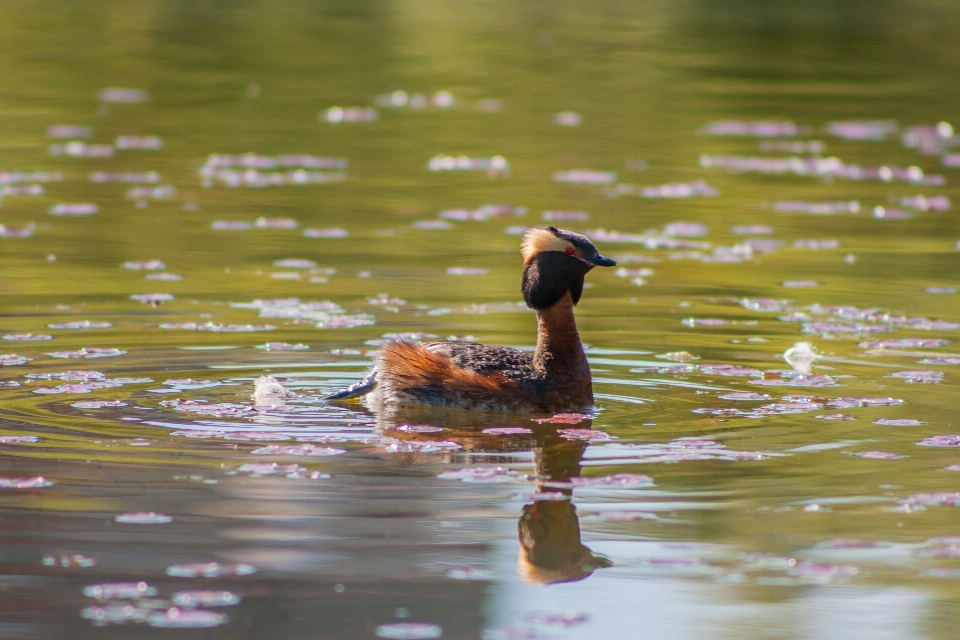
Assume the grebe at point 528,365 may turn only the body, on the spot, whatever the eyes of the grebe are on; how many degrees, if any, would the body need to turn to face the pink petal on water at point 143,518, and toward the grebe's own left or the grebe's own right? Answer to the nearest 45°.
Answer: approximately 135° to the grebe's own right

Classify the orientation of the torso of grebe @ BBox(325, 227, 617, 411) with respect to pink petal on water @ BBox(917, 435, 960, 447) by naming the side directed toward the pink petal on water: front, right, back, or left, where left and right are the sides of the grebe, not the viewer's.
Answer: front

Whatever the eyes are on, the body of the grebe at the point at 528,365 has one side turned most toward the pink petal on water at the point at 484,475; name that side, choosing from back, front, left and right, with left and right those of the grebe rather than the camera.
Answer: right

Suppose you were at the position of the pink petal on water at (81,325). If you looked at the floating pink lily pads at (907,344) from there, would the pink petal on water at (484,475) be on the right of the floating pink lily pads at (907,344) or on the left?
right

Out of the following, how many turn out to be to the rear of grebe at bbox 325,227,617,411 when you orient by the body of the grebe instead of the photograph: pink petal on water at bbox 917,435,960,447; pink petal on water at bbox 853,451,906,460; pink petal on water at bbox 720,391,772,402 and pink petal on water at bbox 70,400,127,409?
1

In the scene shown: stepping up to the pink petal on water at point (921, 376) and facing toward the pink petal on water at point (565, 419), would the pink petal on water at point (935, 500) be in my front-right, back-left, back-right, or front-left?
front-left

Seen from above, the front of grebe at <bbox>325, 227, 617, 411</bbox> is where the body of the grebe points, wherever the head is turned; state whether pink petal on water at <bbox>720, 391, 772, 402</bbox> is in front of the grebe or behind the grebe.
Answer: in front

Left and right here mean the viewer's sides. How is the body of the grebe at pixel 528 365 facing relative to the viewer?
facing to the right of the viewer

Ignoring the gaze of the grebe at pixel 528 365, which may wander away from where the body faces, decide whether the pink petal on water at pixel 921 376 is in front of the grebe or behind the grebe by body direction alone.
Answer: in front

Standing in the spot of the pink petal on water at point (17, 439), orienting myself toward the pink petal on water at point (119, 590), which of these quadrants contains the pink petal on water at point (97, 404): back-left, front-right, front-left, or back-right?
back-left

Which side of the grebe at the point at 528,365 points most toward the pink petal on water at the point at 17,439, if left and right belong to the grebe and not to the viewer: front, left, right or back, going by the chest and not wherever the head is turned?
back

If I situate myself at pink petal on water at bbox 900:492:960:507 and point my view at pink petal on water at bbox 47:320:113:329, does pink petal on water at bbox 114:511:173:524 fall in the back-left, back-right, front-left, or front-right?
front-left

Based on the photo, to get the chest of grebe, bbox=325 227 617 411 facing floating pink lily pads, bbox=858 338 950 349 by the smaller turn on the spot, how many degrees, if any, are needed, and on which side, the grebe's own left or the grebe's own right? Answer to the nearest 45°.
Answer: approximately 45° to the grebe's own left

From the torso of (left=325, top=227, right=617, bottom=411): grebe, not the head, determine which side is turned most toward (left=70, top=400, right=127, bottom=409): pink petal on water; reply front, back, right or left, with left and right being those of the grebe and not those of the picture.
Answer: back

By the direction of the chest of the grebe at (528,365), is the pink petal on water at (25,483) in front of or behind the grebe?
behind

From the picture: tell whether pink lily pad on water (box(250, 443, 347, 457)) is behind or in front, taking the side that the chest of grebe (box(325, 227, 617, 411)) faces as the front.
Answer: behind
